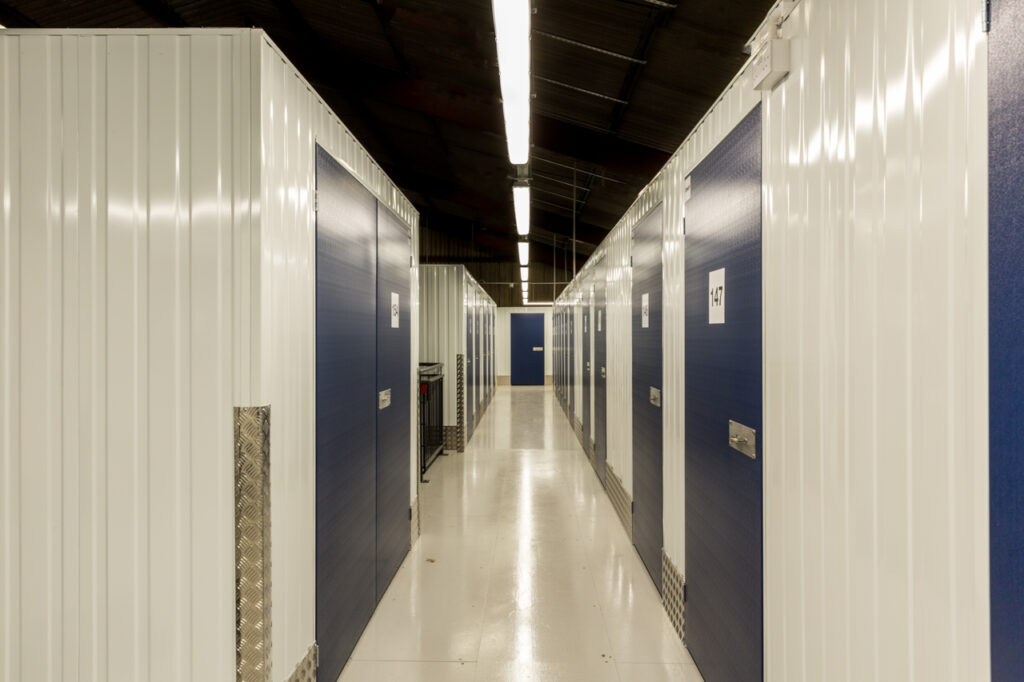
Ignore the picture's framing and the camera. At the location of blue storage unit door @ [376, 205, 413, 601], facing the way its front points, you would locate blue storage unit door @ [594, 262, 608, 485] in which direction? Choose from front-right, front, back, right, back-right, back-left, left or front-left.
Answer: front-left

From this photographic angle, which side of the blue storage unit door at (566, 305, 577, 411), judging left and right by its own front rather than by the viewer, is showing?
left

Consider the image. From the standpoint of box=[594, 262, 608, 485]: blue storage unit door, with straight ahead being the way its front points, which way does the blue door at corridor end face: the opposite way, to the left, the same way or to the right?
to the left

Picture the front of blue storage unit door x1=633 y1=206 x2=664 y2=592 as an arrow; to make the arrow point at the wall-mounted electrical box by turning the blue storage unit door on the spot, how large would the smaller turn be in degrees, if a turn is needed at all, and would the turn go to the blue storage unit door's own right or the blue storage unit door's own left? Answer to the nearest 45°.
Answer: approximately 90° to the blue storage unit door's own left

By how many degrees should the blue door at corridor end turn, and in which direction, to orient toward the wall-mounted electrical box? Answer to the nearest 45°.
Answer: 0° — it already faces it

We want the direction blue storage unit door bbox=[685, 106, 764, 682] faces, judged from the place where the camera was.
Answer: facing to the left of the viewer

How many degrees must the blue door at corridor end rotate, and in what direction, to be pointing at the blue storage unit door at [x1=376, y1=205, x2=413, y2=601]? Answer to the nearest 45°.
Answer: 0° — it already faces it

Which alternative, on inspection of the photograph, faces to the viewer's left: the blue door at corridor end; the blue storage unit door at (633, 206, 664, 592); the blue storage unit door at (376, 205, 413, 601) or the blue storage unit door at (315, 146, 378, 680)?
the blue storage unit door at (633, 206, 664, 592)

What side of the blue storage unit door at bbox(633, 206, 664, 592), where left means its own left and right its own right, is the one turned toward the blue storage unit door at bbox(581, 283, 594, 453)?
right

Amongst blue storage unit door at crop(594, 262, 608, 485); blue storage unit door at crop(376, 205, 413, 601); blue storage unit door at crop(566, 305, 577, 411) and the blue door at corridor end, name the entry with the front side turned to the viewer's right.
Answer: blue storage unit door at crop(376, 205, 413, 601)

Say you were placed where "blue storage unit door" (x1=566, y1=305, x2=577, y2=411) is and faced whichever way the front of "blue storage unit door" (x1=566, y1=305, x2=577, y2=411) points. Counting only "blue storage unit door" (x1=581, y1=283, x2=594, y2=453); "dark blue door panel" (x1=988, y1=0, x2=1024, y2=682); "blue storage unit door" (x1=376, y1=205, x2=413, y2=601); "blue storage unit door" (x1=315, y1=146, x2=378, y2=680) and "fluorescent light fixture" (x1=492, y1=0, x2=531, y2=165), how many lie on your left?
5

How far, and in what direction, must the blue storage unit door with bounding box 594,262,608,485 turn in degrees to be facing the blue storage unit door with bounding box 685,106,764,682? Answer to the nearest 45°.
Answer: approximately 90° to its left

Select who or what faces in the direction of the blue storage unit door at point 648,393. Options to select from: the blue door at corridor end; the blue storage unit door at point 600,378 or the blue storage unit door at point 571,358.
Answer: the blue door at corridor end

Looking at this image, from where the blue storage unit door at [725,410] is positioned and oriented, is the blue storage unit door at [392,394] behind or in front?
in front

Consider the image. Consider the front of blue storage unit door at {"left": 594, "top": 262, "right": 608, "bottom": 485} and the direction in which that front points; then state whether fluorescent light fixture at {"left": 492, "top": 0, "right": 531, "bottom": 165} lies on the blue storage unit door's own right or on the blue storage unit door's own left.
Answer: on the blue storage unit door's own left

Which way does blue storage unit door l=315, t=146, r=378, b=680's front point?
to the viewer's right

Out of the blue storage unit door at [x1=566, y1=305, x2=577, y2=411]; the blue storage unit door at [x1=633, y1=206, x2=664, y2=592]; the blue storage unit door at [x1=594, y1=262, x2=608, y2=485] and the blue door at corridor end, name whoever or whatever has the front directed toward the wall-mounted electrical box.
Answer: the blue door at corridor end

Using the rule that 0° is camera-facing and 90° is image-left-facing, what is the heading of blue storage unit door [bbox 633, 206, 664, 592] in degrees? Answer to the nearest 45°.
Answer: approximately 90°
